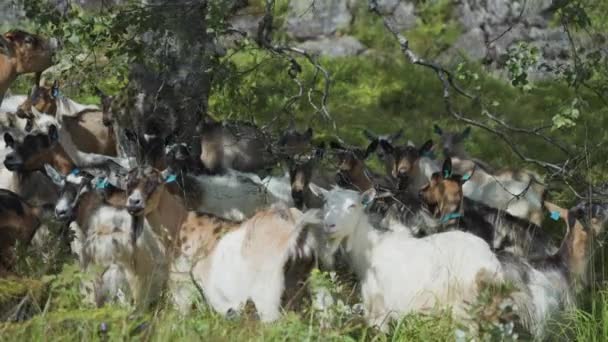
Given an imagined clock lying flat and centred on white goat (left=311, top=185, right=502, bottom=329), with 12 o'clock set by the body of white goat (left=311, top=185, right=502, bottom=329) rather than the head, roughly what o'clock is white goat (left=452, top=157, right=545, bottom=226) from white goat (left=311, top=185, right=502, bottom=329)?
white goat (left=452, top=157, right=545, bottom=226) is roughly at 5 o'clock from white goat (left=311, top=185, right=502, bottom=329).

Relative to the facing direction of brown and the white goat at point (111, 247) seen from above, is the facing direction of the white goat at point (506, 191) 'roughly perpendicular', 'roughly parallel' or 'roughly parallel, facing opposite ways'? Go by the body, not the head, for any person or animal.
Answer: roughly perpendicular

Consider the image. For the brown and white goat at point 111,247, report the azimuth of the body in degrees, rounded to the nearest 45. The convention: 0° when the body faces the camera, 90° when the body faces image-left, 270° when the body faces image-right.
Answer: approximately 45°

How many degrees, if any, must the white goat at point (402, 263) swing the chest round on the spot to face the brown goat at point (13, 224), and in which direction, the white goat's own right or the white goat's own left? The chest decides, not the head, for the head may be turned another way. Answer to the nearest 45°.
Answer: approximately 45° to the white goat's own right

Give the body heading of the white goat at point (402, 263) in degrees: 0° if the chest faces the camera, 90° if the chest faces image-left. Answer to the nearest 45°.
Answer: approximately 45°

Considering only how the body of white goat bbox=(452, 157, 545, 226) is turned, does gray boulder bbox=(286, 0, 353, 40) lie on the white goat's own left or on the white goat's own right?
on the white goat's own right

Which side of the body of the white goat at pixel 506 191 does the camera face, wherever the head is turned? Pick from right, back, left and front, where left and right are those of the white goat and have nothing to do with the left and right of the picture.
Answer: left

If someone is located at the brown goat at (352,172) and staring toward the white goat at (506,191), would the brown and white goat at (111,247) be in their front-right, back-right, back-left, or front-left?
back-right

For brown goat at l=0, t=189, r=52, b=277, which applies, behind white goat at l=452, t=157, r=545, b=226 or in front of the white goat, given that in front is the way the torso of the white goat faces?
in front

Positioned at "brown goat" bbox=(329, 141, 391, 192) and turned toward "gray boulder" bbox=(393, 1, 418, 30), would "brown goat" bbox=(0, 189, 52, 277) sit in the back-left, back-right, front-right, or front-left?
back-left
